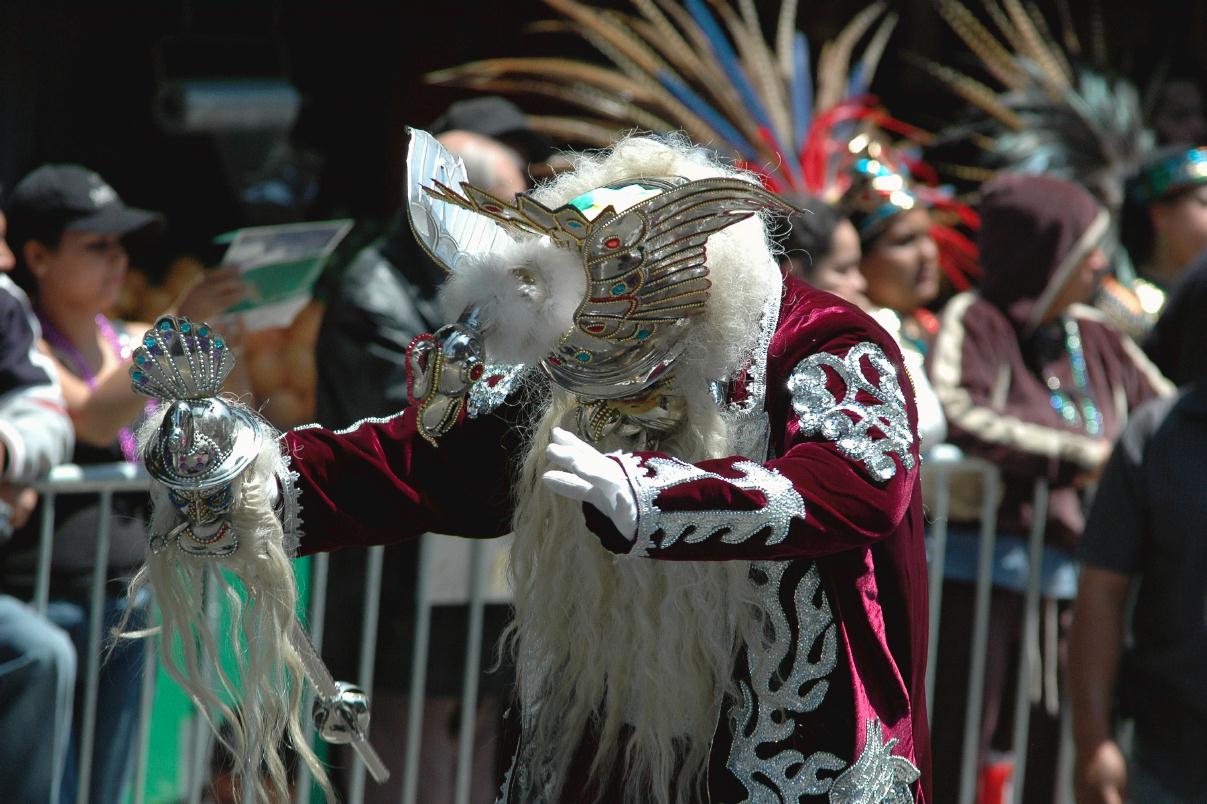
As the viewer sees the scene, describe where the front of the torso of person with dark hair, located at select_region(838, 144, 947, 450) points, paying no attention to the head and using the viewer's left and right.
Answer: facing the viewer and to the right of the viewer

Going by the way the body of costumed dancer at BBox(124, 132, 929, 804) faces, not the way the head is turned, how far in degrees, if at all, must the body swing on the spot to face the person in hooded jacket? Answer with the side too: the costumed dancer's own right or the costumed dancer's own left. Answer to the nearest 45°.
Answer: approximately 180°

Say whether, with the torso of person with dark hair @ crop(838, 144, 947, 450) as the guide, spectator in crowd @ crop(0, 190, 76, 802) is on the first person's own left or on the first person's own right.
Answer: on the first person's own right

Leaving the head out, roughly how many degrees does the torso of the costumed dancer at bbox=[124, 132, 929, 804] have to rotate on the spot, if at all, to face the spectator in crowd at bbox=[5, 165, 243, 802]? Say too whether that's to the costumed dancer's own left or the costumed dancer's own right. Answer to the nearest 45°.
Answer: approximately 90° to the costumed dancer's own right

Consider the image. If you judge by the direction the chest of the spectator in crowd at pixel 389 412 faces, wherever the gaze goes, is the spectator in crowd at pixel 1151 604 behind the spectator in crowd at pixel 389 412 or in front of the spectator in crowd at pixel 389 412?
in front
